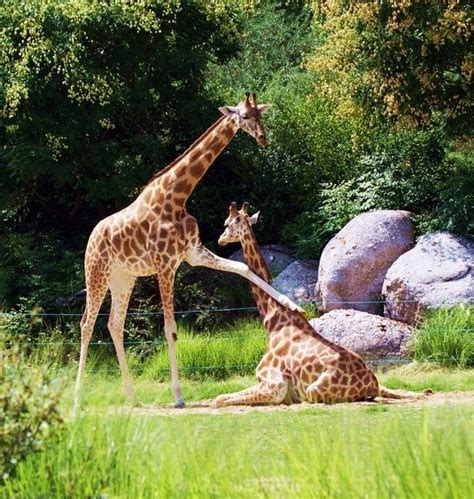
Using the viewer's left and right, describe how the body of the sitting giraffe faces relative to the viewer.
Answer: facing to the left of the viewer

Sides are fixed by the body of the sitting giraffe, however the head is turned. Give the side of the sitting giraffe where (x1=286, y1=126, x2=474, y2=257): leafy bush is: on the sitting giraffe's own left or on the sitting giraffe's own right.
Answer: on the sitting giraffe's own right

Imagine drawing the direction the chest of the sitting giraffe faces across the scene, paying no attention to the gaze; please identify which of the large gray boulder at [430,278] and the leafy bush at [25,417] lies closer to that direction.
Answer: the leafy bush

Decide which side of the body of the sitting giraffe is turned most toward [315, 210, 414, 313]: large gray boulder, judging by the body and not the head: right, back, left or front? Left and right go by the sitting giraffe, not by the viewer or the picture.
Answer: right

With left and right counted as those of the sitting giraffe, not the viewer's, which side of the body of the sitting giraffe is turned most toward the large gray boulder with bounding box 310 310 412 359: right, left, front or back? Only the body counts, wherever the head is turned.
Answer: right

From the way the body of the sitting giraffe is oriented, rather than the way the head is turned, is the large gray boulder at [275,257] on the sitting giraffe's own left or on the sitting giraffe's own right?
on the sitting giraffe's own right

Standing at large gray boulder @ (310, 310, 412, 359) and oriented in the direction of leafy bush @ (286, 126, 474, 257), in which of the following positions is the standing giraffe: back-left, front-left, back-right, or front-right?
back-left

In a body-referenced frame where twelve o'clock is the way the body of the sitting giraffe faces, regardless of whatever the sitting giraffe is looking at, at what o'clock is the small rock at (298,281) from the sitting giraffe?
The small rock is roughly at 3 o'clock from the sitting giraffe.
